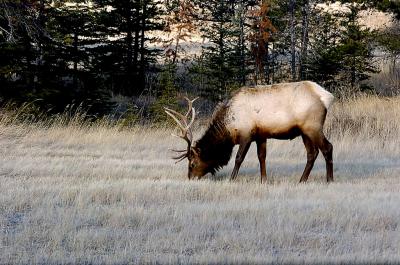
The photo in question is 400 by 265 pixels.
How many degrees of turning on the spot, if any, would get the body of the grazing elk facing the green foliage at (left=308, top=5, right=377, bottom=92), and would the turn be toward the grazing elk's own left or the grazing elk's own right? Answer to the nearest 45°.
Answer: approximately 90° to the grazing elk's own right

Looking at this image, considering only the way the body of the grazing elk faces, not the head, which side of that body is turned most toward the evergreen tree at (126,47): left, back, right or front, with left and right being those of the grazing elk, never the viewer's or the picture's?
right

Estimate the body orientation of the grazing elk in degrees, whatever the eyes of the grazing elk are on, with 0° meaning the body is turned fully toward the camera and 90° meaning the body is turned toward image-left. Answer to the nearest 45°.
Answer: approximately 90°

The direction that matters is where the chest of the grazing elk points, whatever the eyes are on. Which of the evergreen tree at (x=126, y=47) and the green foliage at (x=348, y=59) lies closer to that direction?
the evergreen tree
